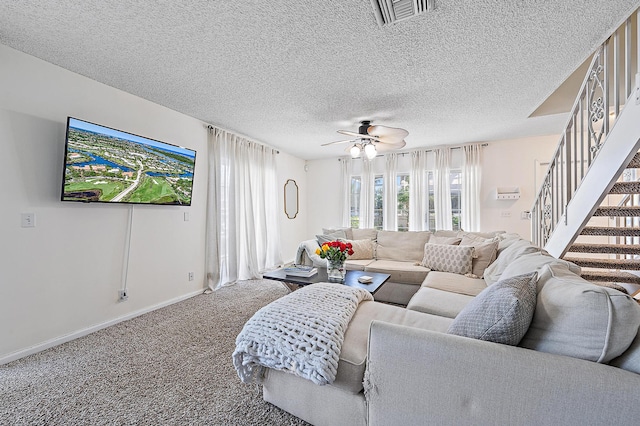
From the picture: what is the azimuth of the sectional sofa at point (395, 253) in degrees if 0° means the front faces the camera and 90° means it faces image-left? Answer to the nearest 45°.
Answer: approximately 0°

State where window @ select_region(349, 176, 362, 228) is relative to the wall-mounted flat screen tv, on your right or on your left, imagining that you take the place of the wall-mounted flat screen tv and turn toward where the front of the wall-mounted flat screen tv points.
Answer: on your left

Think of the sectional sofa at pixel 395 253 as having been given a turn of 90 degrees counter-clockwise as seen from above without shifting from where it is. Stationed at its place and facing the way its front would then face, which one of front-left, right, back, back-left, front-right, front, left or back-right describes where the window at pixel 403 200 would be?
left

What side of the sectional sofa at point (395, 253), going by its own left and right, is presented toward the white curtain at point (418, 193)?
back

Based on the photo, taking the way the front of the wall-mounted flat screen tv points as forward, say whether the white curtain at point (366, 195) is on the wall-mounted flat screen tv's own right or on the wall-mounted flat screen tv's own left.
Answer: on the wall-mounted flat screen tv's own left
